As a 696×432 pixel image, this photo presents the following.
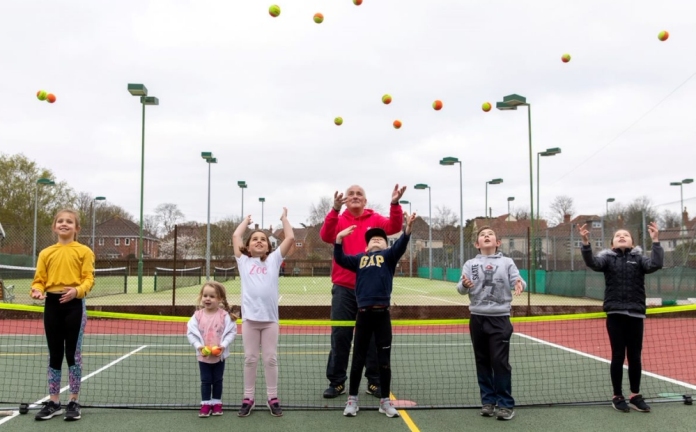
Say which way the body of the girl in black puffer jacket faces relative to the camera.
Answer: toward the camera

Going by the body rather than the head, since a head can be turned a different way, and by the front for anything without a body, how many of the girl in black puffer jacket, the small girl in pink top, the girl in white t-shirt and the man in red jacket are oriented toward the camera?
4

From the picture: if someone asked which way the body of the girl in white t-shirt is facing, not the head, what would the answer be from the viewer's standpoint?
toward the camera

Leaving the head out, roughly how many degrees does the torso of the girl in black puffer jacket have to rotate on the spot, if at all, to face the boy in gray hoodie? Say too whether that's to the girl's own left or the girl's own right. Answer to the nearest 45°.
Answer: approximately 45° to the girl's own right

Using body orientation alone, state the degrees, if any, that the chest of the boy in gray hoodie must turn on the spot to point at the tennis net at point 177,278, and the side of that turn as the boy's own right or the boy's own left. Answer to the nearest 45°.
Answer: approximately 135° to the boy's own right

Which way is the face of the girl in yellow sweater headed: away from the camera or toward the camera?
toward the camera

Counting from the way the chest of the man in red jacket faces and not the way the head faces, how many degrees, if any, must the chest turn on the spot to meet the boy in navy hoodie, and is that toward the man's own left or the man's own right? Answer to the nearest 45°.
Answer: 0° — they already face them

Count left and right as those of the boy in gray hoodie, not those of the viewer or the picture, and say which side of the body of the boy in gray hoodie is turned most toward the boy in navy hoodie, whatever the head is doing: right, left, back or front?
right

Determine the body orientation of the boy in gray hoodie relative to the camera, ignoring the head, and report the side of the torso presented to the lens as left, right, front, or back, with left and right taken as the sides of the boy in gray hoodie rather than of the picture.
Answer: front

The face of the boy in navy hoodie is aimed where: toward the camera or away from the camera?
toward the camera

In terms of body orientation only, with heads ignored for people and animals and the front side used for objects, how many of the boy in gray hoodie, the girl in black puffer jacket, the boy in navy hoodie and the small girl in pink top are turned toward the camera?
4

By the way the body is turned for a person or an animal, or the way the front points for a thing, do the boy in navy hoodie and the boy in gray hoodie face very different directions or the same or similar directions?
same or similar directions

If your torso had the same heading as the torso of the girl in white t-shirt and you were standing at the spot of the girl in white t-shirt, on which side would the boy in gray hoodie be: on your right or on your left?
on your left

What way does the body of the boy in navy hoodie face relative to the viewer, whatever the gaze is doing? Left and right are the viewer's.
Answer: facing the viewer
